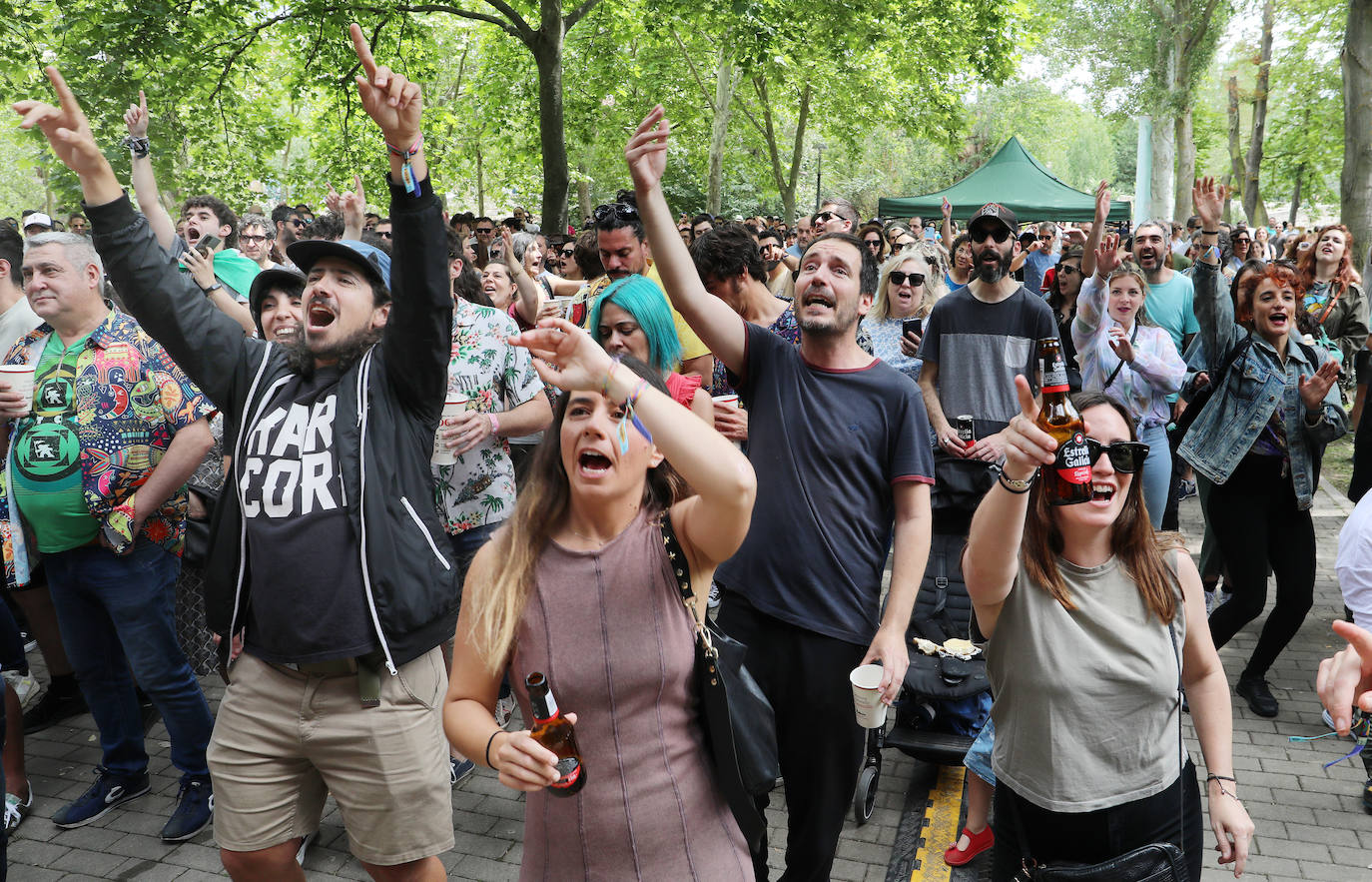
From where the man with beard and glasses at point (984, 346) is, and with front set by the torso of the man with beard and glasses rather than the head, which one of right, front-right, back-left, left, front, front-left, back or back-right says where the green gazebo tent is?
back

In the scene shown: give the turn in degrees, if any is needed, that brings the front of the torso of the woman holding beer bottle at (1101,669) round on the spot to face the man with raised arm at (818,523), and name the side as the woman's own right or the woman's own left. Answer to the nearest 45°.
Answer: approximately 90° to the woman's own right

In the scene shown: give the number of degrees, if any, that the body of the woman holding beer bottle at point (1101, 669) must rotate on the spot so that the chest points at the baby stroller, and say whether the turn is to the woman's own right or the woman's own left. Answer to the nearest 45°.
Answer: approximately 180°

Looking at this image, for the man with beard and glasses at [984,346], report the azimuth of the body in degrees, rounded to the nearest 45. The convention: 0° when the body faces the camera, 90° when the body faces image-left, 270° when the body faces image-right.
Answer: approximately 0°

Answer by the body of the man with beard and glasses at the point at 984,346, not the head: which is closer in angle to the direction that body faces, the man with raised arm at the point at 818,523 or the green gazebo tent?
the man with raised arm

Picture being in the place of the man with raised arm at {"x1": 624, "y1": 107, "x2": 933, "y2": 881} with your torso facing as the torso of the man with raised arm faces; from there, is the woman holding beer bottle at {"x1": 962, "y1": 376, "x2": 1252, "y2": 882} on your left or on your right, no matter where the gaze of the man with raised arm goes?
on your left

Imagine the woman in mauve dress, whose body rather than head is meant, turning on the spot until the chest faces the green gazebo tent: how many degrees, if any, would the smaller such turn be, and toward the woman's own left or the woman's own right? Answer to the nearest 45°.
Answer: approximately 135° to the woman's own left

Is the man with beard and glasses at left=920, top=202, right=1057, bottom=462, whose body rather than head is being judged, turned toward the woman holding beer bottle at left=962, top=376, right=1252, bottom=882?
yes

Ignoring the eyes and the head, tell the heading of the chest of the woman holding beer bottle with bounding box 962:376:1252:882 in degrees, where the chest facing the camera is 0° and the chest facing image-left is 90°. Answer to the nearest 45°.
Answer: approximately 0°

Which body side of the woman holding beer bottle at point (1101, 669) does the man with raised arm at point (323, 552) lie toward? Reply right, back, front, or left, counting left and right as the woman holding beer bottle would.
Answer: right

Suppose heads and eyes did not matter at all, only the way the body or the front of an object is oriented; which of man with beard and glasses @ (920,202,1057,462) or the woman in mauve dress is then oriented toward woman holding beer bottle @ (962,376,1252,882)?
the man with beard and glasses

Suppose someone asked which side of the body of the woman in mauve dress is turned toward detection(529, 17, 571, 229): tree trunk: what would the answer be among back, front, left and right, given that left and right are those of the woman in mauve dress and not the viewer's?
back
